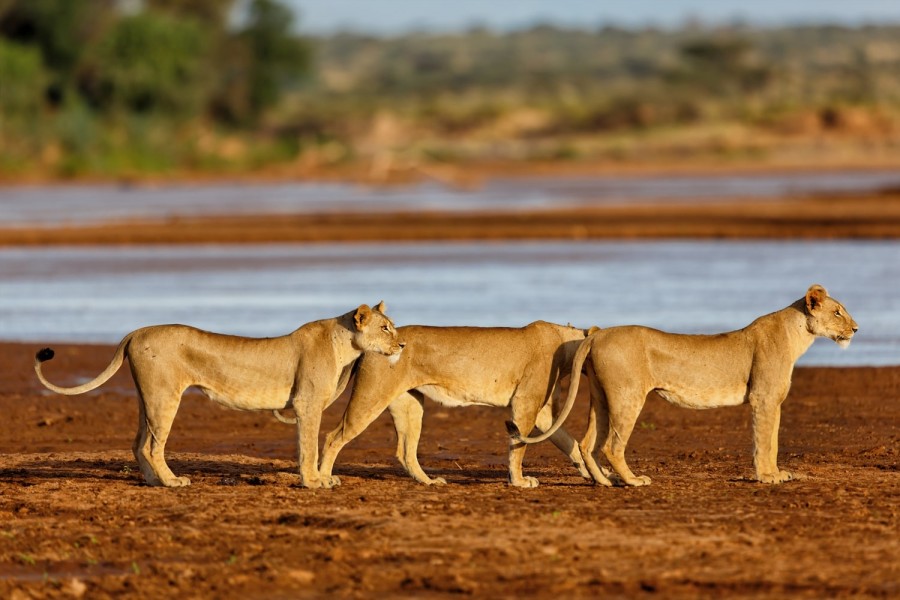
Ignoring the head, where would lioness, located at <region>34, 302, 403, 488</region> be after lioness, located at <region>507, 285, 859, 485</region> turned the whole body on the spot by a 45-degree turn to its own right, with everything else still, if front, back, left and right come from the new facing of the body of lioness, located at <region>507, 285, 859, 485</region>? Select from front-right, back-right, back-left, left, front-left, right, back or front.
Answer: back-right

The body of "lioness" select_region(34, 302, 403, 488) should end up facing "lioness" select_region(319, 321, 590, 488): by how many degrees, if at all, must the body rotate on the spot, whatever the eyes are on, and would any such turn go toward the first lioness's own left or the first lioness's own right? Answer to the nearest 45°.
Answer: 0° — it already faces it

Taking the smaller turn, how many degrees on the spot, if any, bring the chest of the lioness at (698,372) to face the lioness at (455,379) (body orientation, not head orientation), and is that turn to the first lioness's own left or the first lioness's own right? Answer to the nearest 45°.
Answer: approximately 180°

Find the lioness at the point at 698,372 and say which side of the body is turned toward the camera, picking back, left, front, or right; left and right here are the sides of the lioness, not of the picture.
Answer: right

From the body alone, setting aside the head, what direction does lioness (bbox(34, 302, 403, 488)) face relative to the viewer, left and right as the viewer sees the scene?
facing to the right of the viewer
